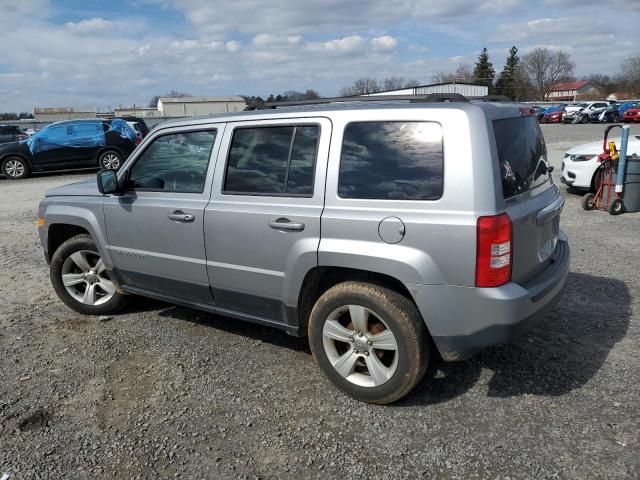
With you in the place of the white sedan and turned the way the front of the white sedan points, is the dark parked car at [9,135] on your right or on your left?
on your right

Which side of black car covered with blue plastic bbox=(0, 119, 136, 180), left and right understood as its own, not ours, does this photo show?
left

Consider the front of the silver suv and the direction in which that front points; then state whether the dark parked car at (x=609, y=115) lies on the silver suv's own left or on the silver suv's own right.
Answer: on the silver suv's own right

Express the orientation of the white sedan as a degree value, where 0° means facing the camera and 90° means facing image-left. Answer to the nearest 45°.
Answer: approximately 45°

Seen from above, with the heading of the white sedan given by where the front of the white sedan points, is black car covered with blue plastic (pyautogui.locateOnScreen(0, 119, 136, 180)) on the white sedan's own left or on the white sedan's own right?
on the white sedan's own right

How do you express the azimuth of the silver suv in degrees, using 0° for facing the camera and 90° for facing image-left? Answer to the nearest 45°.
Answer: approximately 135°

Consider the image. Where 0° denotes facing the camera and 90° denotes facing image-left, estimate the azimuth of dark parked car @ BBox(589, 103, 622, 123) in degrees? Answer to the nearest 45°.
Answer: approximately 45°

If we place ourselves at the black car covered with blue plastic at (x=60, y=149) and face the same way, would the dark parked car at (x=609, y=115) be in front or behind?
behind
